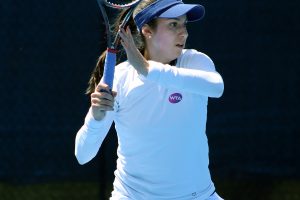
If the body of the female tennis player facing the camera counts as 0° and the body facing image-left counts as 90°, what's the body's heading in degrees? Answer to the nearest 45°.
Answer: approximately 0°
